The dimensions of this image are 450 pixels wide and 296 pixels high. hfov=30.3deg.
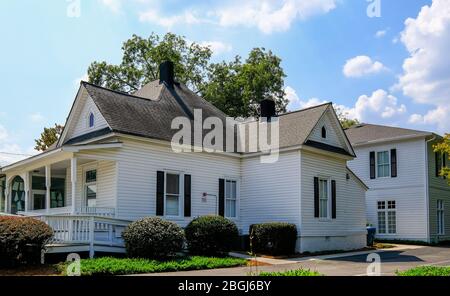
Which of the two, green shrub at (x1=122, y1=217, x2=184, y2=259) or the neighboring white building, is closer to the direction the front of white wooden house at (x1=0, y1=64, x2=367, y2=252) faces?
the green shrub

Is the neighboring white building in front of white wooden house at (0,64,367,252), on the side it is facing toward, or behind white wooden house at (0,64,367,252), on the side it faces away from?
behind

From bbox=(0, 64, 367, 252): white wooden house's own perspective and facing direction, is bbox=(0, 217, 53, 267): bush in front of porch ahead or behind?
ahead

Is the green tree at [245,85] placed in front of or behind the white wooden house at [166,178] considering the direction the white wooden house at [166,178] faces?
behind

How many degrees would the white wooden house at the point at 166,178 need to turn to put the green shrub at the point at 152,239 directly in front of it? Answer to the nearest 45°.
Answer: approximately 45° to its left

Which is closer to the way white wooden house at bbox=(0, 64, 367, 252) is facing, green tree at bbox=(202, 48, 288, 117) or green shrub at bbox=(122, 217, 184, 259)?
the green shrub

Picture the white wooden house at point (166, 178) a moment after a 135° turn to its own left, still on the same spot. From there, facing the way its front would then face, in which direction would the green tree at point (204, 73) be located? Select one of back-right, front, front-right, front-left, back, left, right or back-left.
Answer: left

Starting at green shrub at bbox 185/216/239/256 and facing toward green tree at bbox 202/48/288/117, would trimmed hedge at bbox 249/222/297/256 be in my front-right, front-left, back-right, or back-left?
front-right
